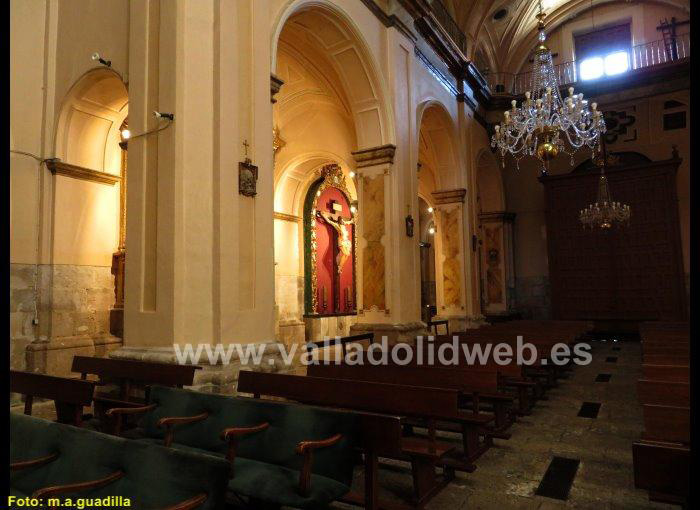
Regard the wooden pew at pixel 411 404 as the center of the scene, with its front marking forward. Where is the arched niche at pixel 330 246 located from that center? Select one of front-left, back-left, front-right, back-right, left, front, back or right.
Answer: back-right

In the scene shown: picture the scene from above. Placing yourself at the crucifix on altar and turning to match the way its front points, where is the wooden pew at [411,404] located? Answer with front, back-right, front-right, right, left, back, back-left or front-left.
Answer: front-right

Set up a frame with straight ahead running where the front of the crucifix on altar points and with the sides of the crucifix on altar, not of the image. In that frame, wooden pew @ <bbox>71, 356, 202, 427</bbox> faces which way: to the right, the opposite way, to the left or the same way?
to the right

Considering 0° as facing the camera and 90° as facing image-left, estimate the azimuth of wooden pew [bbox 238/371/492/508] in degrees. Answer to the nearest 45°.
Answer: approximately 45°

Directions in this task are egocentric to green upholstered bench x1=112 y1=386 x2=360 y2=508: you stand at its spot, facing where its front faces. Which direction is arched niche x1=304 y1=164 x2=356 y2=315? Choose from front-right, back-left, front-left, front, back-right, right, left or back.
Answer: back-right

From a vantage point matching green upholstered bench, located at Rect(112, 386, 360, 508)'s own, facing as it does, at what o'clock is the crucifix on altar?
The crucifix on altar is roughly at 5 o'clock from the green upholstered bench.

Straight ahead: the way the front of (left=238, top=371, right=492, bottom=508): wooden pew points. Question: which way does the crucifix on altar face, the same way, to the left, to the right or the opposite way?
to the left

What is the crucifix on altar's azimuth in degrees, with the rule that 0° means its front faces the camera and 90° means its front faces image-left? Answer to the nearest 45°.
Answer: approximately 315°

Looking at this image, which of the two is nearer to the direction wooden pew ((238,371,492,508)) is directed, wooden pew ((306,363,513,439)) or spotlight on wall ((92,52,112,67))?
the spotlight on wall

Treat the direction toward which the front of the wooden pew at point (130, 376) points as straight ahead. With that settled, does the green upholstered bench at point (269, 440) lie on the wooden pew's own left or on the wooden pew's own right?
on the wooden pew's own left

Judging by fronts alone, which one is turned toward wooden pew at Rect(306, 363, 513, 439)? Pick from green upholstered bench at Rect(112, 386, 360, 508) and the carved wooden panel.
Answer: the carved wooden panel

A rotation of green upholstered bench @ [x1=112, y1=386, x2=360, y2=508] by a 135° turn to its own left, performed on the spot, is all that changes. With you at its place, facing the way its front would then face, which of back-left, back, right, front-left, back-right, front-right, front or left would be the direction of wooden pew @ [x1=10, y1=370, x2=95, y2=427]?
back-left

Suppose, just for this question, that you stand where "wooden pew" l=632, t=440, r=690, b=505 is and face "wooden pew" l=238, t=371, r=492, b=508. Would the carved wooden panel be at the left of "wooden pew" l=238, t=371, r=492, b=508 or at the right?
right

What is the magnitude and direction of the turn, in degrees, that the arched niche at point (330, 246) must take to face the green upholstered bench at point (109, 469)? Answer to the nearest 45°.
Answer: approximately 45° to its right
